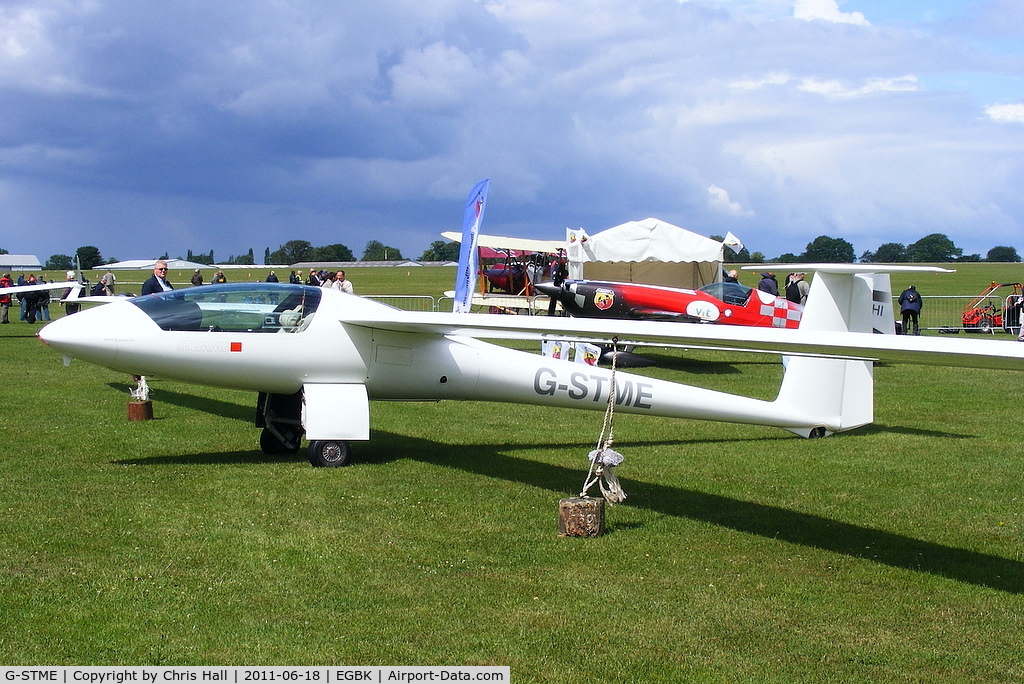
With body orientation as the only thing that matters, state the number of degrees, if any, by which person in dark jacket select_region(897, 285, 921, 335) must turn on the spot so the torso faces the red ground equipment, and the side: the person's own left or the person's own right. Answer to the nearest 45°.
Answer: approximately 45° to the person's own right

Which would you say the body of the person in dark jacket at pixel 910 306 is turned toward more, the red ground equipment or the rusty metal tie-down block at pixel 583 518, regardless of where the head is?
the red ground equipment

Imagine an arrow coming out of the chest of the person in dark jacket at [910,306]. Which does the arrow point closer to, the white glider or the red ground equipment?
the red ground equipment

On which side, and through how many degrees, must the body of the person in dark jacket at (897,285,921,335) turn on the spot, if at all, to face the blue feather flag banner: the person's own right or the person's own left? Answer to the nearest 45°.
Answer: approximately 135° to the person's own left

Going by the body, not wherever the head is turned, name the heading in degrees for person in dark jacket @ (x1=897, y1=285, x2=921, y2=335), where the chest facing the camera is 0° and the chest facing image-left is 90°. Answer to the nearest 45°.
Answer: approximately 180°

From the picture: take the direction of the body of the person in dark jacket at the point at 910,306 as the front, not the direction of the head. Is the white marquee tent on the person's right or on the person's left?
on the person's left

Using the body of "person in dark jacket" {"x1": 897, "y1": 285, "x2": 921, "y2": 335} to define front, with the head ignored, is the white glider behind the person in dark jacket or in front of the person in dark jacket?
behind

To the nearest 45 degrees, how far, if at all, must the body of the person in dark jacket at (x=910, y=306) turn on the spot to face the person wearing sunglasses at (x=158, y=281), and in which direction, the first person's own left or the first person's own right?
approximately 135° to the first person's own left

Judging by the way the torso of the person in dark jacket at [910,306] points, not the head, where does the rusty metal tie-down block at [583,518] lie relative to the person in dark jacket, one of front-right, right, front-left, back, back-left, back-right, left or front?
back
